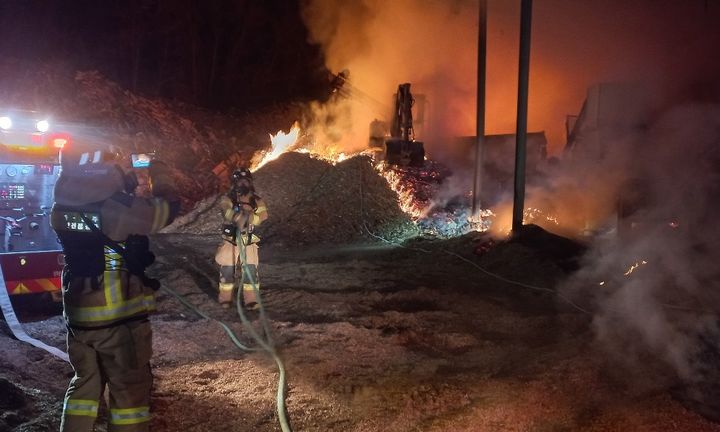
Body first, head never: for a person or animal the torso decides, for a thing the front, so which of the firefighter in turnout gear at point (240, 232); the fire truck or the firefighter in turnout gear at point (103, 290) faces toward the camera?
the firefighter in turnout gear at point (240, 232)

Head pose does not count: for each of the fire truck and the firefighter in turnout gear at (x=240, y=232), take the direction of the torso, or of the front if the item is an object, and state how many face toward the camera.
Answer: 1

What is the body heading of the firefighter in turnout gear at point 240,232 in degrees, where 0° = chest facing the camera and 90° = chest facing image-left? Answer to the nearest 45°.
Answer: approximately 0°

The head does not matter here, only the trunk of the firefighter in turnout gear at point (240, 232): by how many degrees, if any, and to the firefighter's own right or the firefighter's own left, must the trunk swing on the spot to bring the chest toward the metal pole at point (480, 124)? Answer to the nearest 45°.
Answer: approximately 135° to the firefighter's own left

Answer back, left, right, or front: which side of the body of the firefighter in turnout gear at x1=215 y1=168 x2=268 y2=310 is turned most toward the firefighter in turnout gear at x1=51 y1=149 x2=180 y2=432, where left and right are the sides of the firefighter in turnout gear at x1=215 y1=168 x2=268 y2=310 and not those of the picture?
front

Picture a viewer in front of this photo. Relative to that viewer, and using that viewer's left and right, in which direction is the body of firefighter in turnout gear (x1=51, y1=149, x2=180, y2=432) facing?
facing away from the viewer and to the right of the viewer

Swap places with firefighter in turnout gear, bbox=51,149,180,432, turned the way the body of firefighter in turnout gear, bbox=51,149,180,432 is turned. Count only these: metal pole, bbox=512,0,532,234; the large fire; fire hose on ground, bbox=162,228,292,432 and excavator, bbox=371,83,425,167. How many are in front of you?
4

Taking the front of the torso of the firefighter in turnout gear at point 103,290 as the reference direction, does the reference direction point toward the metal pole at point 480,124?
yes

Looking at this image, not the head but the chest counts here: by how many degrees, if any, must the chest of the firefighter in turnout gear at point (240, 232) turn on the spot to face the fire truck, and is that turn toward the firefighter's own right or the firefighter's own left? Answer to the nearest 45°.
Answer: approximately 90° to the firefighter's own right
